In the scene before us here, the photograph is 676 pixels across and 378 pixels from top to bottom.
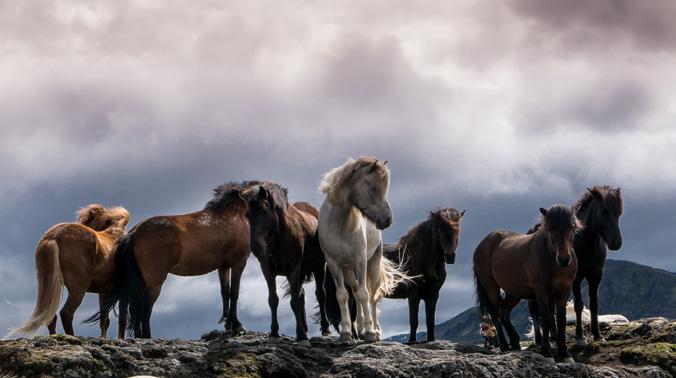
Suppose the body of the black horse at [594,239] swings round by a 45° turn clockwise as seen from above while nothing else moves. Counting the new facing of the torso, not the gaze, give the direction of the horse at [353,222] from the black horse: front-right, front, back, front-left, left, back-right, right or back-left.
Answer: front-right

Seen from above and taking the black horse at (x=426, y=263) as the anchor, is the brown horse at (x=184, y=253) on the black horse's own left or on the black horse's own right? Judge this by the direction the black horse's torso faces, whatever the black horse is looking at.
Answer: on the black horse's own right

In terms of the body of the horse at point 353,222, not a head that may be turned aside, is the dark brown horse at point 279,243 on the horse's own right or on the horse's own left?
on the horse's own right

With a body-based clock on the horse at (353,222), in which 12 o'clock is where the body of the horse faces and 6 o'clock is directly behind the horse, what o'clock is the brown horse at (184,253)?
The brown horse is roughly at 4 o'clock from the horse.

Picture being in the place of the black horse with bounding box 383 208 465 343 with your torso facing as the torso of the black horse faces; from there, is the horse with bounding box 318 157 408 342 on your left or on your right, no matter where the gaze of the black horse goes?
on your right

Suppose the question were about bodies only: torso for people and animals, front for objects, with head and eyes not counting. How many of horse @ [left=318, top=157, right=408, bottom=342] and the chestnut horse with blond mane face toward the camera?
1

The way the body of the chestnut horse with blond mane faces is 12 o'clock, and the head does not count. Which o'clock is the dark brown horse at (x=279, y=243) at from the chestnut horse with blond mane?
The dark brown horse is roughly at 3 o'clock from the chestnut horse with blond mane.

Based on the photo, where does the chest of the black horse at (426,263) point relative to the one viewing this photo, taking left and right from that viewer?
facing the viewer and to the right of the viewer

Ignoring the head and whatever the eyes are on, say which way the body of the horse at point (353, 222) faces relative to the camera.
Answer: toward the camera
